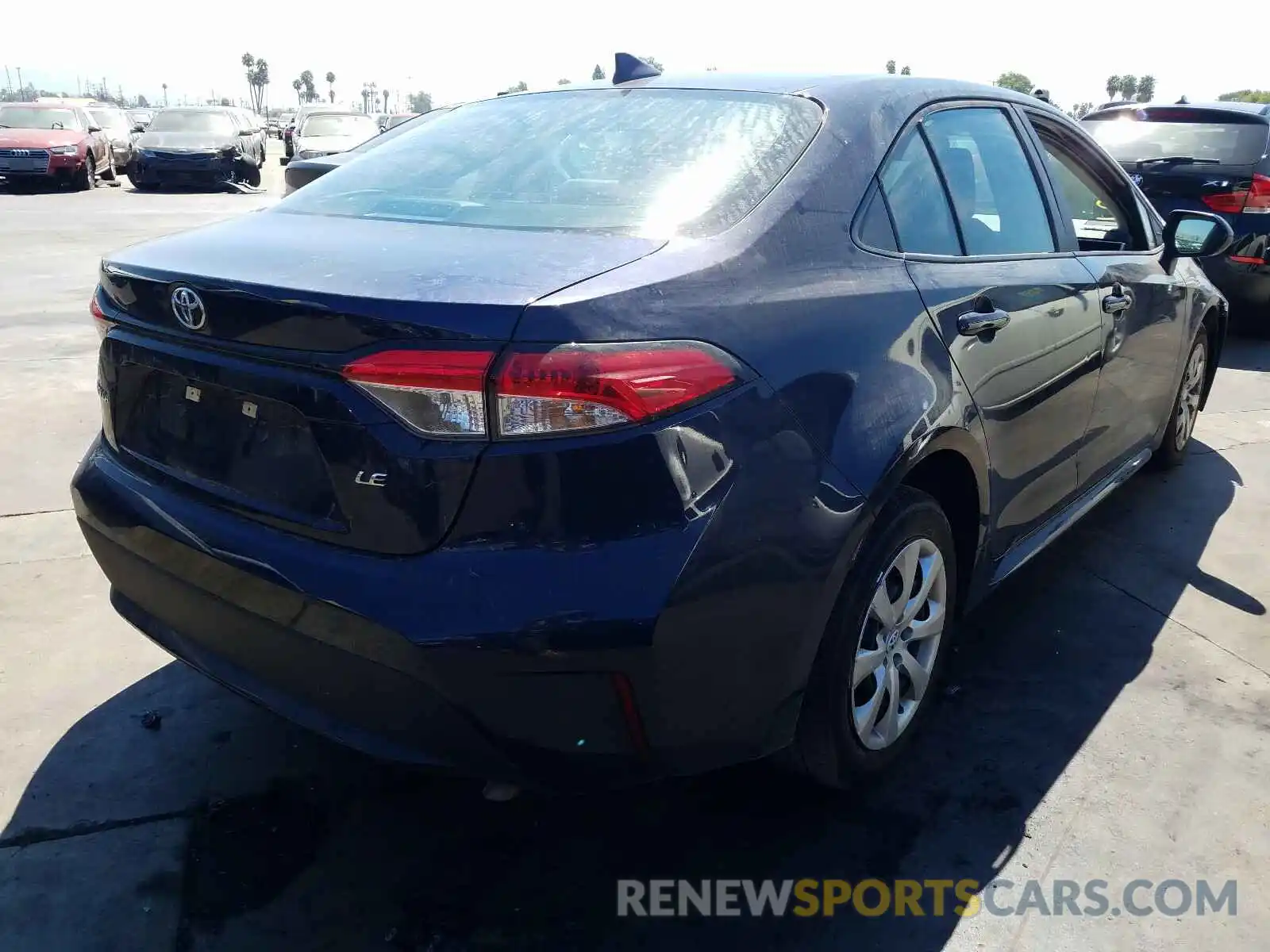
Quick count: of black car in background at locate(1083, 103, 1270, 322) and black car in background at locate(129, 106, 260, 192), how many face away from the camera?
1

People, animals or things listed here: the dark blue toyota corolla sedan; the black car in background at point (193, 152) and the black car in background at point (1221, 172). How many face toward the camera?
1

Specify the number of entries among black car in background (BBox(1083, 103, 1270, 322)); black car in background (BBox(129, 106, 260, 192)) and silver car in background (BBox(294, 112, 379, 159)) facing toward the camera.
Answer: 2

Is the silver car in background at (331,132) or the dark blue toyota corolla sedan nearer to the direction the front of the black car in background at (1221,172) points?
the silver car in background

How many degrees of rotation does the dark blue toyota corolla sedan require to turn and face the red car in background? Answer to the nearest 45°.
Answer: approximately 90° to its left

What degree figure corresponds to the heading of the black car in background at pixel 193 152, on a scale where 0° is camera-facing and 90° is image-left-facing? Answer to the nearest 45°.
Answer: approximately 0°

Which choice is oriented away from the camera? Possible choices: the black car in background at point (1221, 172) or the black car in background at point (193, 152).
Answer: the black car in background at point (1221, 172)

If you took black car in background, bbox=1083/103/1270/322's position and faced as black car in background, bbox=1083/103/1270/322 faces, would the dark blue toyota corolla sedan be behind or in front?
behind

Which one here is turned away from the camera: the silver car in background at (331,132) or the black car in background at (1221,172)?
the black car in background

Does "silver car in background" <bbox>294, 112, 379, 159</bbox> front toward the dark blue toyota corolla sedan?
yes

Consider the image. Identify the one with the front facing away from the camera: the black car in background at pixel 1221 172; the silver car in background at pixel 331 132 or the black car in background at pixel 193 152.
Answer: the black car in background at pixel 1221 172

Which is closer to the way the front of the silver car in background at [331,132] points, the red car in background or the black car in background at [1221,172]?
the black car in background

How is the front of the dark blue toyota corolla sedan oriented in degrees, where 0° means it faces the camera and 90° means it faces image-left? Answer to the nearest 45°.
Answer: approximately 225°

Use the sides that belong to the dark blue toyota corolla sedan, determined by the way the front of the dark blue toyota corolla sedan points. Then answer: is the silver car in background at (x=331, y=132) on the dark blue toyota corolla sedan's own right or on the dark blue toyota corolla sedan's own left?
on the dark blue toyota corolla sedan's own left
